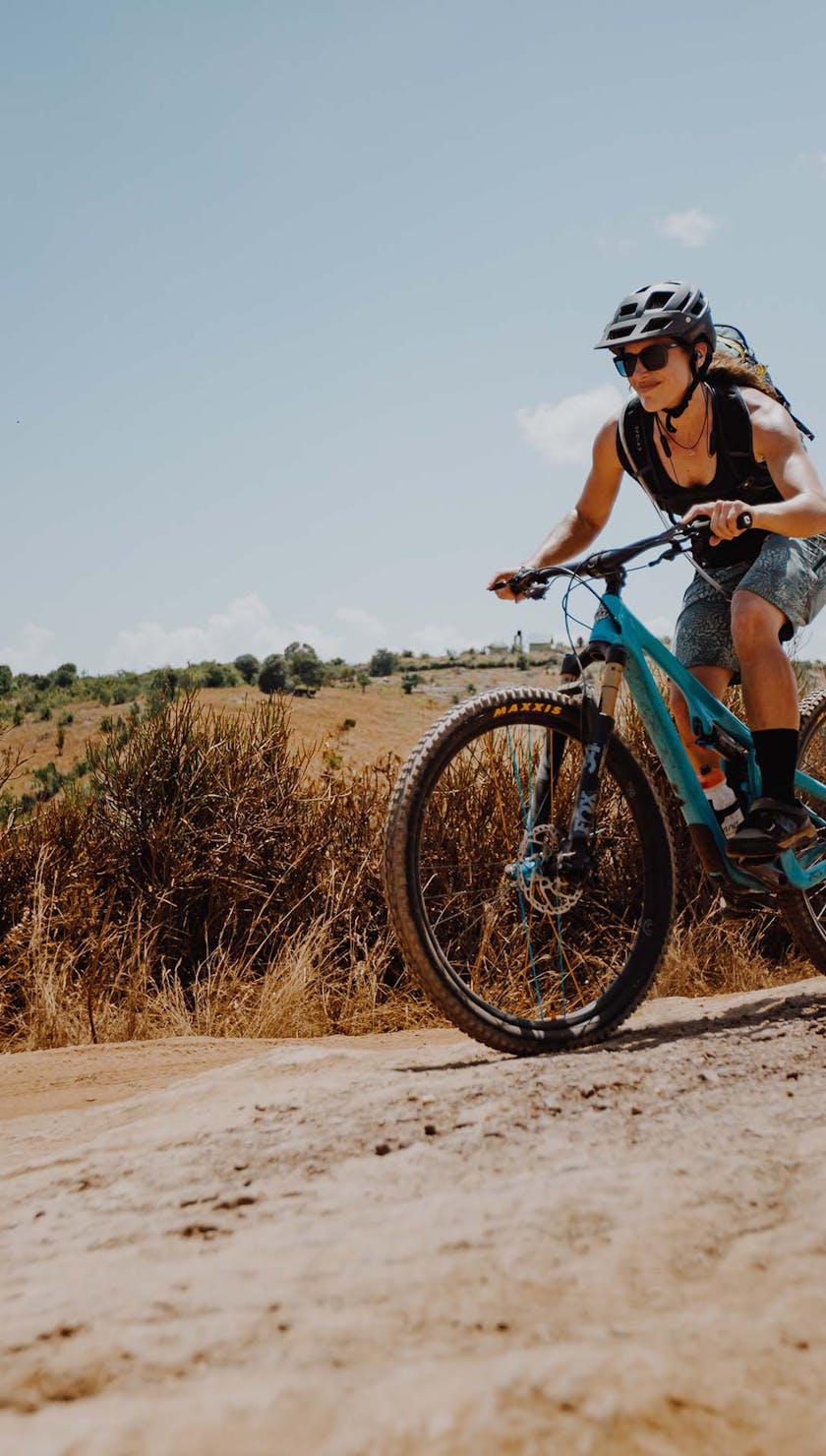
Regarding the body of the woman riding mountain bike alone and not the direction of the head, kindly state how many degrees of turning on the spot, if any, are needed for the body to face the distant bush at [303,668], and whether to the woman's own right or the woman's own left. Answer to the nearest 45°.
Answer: approximately 135° to the woman's own right

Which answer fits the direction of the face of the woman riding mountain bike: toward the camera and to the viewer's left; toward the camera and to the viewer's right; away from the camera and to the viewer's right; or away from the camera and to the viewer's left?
toward the camera and to the viewer's left

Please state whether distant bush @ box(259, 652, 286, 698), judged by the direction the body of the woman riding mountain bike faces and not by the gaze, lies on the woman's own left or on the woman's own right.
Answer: on the woman's own right

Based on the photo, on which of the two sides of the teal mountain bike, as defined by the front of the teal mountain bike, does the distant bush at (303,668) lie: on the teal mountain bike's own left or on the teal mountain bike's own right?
on the teal mountain bike's own right

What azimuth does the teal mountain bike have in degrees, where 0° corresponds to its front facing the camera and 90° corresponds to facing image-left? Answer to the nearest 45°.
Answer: approximately 45°

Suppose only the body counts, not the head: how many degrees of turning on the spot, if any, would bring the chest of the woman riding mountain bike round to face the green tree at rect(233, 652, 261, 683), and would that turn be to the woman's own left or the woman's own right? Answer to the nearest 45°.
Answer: approximately 135° to the woman's own right

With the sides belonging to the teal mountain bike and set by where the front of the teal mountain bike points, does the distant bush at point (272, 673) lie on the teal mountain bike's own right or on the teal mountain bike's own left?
on the teal mountain bike's own right

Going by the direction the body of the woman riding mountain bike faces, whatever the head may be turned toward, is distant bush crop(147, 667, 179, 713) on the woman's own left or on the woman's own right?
on the woman's own right

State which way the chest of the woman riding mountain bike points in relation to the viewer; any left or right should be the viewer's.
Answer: facing the viewer and to the left of the viewer
